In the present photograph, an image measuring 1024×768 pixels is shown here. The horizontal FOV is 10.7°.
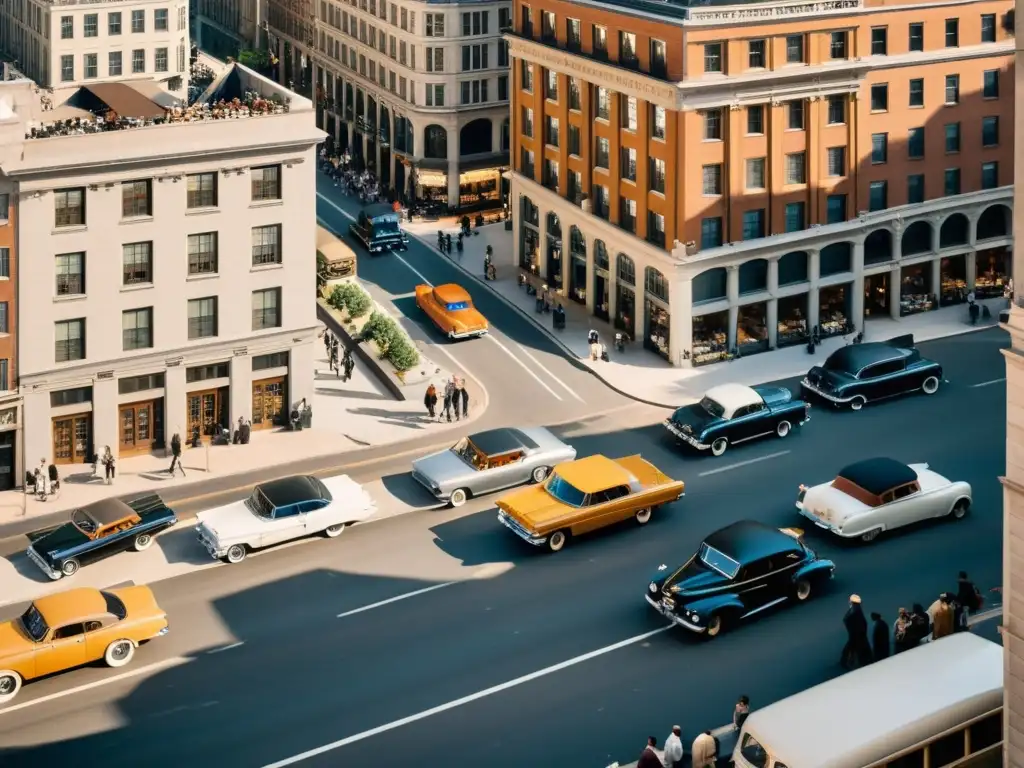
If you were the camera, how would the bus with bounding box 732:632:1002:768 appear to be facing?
facing the viewer and to the left of the viewer
